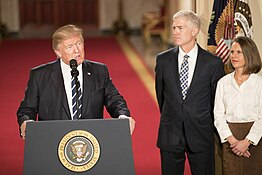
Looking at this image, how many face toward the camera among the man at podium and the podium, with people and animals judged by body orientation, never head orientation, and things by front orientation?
2

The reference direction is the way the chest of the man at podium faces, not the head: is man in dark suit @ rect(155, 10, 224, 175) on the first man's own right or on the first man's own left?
on the first man's own left

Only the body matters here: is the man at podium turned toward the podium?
yes

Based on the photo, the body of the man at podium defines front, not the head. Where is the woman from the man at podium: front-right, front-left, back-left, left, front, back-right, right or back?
left

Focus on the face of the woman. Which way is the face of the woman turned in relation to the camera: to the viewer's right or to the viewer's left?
to the viewer's left

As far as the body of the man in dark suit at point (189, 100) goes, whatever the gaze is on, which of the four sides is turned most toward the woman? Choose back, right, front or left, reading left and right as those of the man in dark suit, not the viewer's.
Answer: left

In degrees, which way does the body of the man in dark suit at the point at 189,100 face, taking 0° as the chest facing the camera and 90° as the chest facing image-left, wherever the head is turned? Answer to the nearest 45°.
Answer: approximately 0°

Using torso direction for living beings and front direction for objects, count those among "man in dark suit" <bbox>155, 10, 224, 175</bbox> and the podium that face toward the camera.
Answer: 2

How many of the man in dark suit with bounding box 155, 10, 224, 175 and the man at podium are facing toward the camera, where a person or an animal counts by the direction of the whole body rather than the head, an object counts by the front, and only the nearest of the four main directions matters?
2
